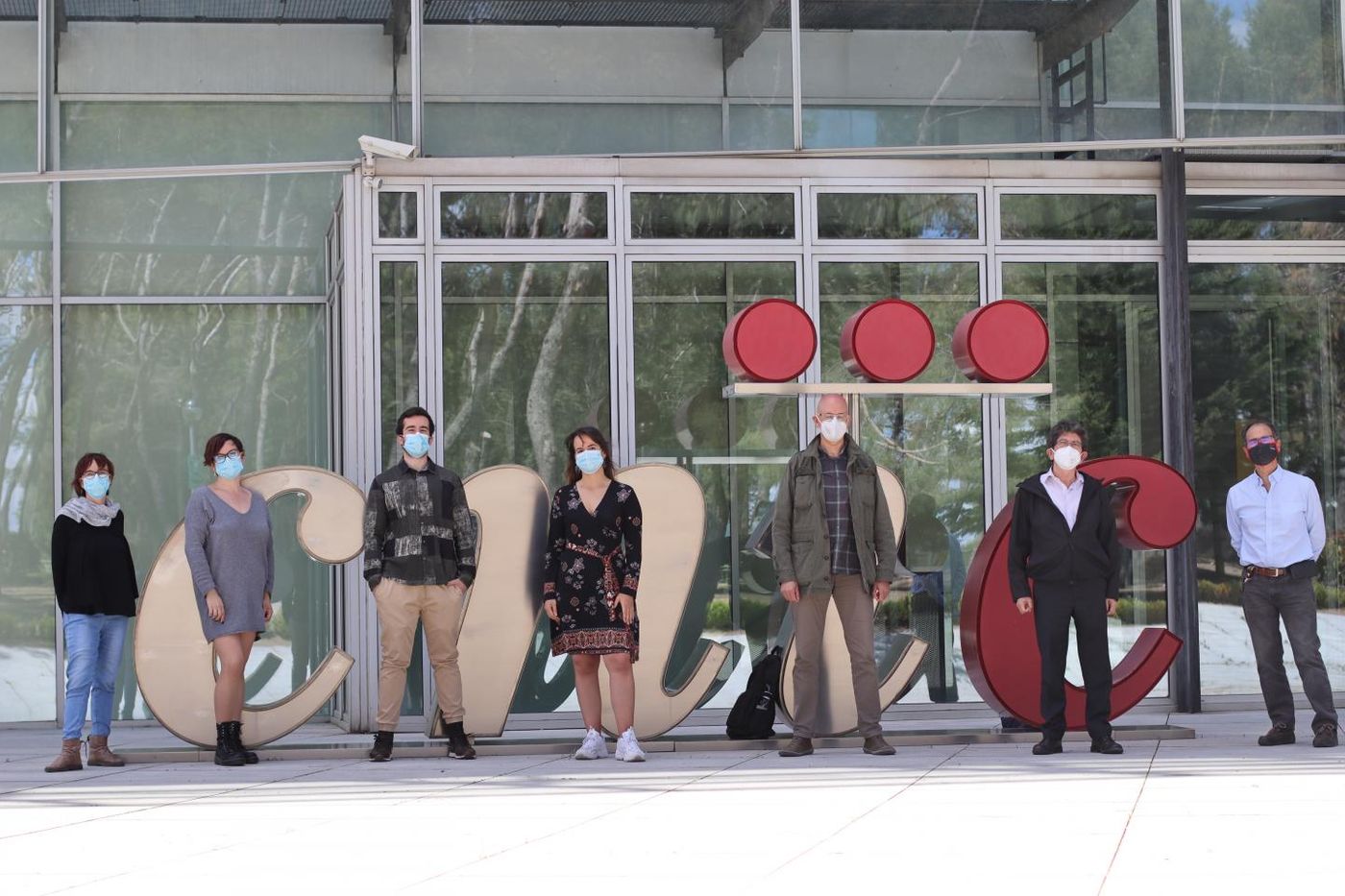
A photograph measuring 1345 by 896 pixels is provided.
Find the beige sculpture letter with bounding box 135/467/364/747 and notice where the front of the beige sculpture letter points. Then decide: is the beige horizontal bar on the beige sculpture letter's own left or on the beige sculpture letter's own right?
on the beige sculpture letter's own left

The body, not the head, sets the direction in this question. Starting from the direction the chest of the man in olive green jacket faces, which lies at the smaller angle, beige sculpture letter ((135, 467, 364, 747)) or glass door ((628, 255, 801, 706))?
the beige sculpture letter

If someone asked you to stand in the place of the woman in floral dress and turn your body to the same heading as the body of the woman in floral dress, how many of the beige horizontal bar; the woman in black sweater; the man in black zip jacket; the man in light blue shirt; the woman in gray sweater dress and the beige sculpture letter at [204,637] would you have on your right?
3

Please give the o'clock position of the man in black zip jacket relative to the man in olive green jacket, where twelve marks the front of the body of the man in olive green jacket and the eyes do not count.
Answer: The man in black zip jacket is roughly at 9 o'clock from the man in olive green jacket.

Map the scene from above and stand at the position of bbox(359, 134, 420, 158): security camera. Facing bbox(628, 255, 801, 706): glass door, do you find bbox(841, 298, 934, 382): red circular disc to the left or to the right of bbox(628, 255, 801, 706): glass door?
right

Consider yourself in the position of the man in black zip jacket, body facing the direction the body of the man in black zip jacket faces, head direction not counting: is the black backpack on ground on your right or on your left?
on your right

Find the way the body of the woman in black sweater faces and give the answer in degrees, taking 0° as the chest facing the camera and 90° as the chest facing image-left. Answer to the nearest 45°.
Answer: approximately 0°

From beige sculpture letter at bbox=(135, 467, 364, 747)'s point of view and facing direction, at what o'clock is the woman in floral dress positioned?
The woman in floral dress is roughly at 10 o'clock from the beige sculpture letter.

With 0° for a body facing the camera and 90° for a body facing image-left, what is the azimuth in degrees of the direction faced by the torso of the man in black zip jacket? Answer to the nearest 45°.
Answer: approximately 0°

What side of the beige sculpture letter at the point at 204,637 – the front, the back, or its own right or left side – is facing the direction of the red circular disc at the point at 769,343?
left
